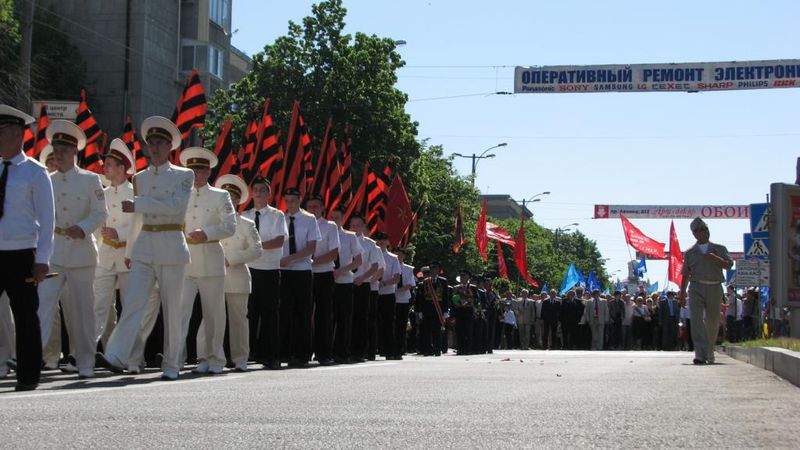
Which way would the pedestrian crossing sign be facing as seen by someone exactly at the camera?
facing the viewer

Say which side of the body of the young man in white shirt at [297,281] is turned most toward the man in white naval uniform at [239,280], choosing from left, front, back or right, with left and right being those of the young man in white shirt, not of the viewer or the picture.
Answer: front

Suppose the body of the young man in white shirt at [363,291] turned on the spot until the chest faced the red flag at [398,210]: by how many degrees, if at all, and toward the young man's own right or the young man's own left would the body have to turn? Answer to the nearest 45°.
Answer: approximately 135° to the young man's own right

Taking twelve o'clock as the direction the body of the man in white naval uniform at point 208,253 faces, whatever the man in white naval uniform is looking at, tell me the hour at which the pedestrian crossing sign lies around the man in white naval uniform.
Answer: The pedestrian crossing sign is roughly at 6 o'clock from the man in white naval uniform.

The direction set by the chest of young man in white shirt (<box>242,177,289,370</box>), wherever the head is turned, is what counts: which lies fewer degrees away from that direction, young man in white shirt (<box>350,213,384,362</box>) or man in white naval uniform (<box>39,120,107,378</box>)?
the man in white naval uniform

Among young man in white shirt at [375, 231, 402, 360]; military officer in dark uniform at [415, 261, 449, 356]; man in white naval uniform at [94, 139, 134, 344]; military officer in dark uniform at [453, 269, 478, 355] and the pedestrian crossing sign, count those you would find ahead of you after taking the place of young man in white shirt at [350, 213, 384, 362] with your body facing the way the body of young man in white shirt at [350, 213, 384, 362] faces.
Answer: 1

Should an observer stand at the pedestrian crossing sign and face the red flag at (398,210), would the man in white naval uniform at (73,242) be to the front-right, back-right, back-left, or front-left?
front-left

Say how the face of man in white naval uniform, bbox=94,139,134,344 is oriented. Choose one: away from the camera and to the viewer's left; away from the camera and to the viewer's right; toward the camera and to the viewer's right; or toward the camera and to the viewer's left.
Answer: toward the camera and to the viewer's left

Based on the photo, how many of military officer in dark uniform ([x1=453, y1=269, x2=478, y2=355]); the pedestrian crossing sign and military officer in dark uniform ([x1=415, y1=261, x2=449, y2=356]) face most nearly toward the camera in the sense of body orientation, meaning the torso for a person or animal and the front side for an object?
3

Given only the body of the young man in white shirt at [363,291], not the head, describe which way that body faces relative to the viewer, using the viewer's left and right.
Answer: facing the viewer and to the left of the viewer

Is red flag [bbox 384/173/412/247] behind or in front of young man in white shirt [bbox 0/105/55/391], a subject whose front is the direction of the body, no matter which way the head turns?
behind

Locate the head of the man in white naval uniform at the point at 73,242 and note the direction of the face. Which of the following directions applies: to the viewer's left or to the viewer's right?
to the viewer's left

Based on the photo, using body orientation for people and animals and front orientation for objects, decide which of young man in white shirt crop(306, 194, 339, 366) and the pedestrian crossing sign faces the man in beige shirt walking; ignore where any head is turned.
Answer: the pedestrian crossing sign
